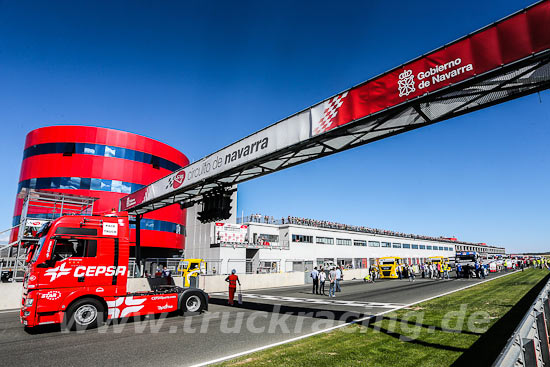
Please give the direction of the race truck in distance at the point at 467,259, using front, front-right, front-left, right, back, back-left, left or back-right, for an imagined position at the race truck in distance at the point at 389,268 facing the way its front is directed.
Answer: back-left

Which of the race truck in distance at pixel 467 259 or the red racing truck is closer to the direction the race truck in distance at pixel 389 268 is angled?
the red racing truck

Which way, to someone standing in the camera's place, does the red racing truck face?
facing to the left of the viewer

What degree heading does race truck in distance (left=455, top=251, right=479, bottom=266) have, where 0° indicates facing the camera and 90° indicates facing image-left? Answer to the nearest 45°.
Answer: approximately 45°

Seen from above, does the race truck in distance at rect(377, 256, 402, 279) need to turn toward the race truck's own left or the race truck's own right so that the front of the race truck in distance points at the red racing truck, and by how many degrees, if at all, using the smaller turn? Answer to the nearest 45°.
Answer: approximately 45° to the race truck's own left
